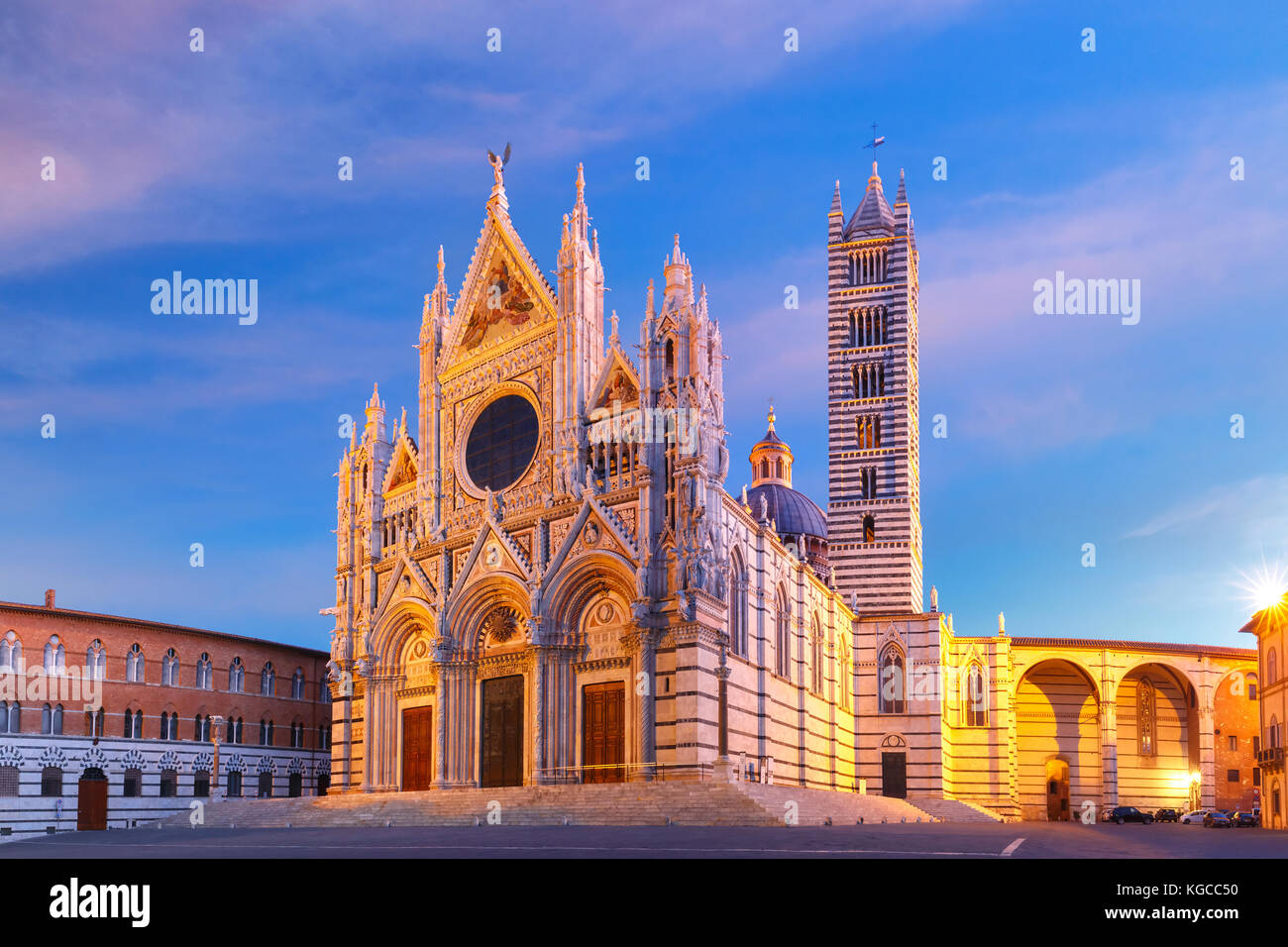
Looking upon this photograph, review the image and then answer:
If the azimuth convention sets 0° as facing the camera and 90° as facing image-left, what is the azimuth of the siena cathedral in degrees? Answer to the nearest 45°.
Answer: approximately 45°
